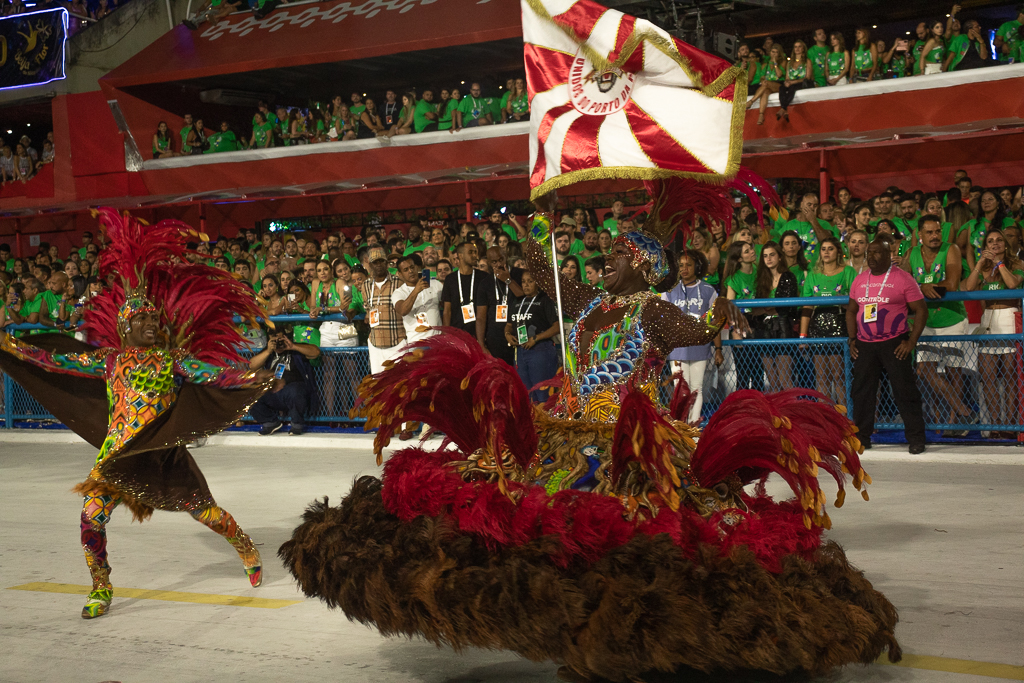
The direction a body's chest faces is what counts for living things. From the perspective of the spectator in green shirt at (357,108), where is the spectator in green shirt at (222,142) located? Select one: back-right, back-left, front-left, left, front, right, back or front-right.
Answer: back-right

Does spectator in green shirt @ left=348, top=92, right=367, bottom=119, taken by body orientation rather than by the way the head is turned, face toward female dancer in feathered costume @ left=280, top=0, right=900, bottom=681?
yes

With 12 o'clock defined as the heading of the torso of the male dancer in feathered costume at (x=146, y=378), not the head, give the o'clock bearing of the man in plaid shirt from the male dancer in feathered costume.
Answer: The man in plaid shirt is roughly at 7 o'clock from the male dancer in feathered costume.

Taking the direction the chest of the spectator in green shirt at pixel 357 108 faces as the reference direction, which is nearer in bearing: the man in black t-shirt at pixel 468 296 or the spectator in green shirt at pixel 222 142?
the man in black t-shirt

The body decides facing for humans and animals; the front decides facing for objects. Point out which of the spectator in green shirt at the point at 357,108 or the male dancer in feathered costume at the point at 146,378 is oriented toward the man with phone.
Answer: the spectator in green shirt

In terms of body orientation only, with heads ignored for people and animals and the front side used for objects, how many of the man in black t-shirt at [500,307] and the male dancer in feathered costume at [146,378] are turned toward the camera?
2

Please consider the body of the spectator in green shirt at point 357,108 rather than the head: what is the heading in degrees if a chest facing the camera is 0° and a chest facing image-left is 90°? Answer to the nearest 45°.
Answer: approximately 0°

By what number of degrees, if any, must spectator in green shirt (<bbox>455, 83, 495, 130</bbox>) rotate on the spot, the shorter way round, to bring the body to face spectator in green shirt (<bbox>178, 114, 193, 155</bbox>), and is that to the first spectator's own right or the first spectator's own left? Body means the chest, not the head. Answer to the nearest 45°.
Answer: approximately 135° to the first spectator's own right
